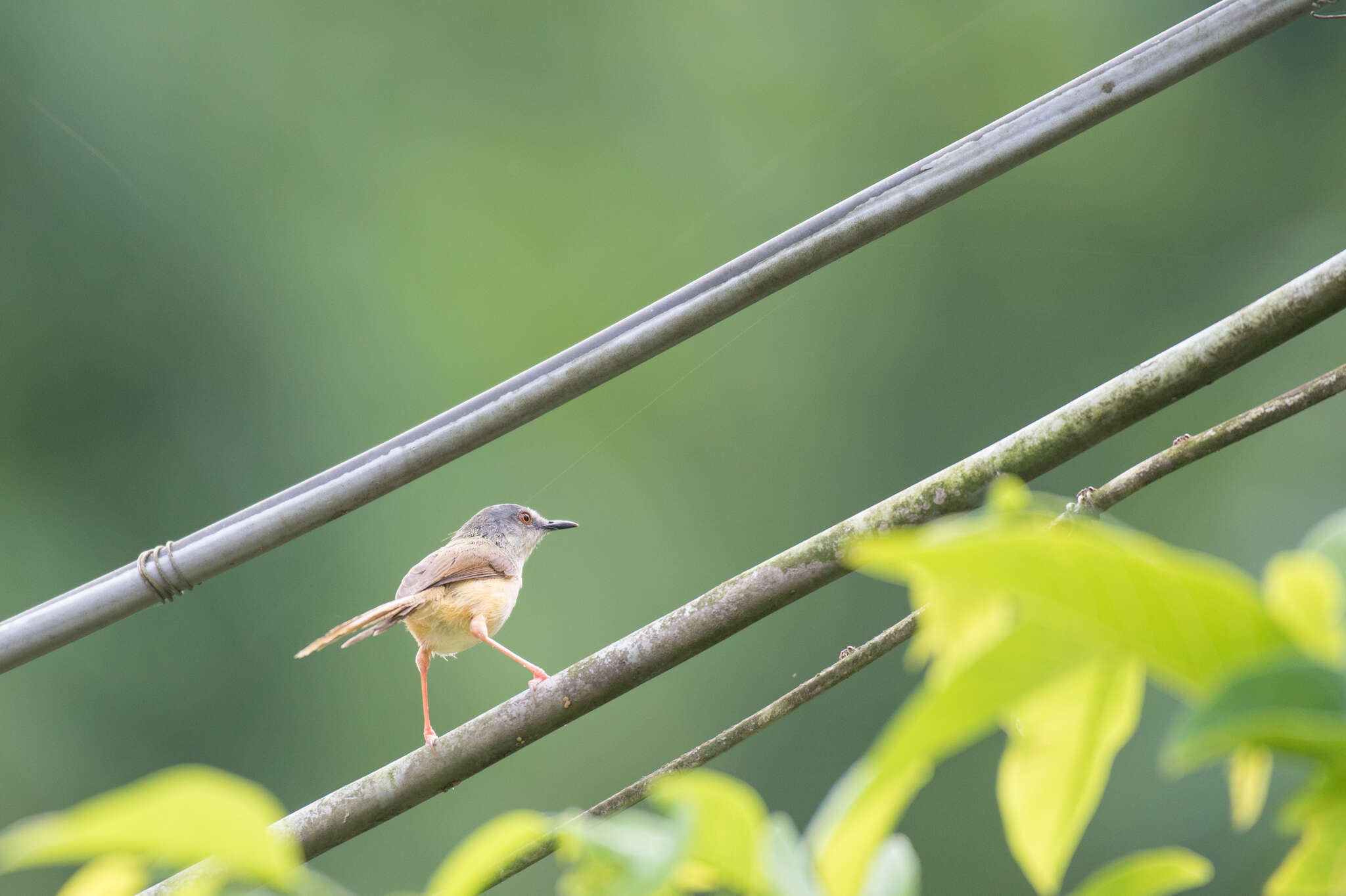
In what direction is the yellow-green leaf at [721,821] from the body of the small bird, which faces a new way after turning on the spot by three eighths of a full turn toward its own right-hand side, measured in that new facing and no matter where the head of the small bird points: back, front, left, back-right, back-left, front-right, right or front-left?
front-left

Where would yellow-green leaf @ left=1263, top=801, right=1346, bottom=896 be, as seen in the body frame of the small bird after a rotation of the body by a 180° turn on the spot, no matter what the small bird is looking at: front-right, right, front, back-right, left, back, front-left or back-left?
left

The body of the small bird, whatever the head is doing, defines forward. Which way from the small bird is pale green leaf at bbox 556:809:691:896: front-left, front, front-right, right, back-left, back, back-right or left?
right

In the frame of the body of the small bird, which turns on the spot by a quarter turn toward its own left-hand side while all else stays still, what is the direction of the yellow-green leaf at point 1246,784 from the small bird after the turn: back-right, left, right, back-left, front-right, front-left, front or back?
back

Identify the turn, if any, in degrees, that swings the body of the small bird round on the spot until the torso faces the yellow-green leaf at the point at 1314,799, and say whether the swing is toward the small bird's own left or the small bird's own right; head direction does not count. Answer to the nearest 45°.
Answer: approximately 90° to the small bird's own right

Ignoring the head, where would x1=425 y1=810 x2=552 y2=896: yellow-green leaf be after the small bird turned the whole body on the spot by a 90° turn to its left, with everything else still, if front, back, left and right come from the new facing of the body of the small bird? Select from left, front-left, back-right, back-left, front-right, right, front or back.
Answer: back

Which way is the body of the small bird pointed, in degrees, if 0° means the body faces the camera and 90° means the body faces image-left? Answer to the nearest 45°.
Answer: approximately 270°

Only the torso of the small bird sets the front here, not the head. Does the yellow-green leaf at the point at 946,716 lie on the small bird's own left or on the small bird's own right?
on the small bird's own right

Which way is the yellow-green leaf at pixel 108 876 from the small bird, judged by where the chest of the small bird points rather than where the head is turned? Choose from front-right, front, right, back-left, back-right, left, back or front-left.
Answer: right

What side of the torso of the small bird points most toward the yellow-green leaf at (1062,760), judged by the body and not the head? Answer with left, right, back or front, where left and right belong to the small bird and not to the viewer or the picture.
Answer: right

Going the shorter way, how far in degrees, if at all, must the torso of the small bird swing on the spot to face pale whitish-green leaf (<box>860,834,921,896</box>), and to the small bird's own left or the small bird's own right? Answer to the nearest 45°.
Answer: approximately 90° to the small bird's own right
